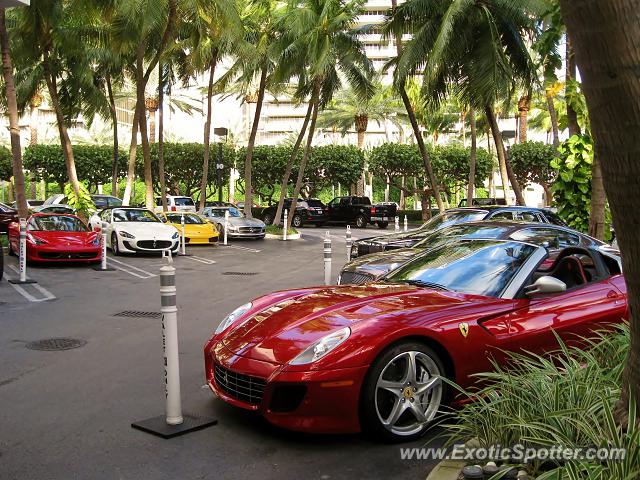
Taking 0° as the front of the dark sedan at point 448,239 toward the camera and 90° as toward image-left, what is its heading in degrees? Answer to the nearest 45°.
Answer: approximately 45°

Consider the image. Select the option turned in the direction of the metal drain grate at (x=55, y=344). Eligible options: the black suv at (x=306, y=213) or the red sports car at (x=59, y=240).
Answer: the red sports car

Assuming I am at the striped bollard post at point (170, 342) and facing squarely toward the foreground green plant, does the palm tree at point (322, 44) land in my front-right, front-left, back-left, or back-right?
back-left

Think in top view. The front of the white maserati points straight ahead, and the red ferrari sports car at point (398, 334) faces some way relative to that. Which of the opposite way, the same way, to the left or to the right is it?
to the right

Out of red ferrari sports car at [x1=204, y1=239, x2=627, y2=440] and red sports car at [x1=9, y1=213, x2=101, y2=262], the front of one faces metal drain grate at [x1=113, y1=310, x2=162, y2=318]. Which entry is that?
the red sports car

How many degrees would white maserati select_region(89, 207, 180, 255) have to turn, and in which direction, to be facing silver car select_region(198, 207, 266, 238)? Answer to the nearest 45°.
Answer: approximately 90° to its left

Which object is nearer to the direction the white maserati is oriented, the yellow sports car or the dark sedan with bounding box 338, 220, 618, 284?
the dark sedan

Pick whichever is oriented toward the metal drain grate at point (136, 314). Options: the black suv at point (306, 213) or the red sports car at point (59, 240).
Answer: the red sports car

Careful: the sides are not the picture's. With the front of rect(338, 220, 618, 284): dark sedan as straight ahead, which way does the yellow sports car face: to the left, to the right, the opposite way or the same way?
to the left

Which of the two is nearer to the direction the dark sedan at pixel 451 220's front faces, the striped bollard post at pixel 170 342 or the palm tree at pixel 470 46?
the striped bollard post

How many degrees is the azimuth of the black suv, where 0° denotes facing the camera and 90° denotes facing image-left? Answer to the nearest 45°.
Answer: approximately 135°

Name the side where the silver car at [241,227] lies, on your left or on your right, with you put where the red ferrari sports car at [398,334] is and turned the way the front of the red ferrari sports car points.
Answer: on your right
